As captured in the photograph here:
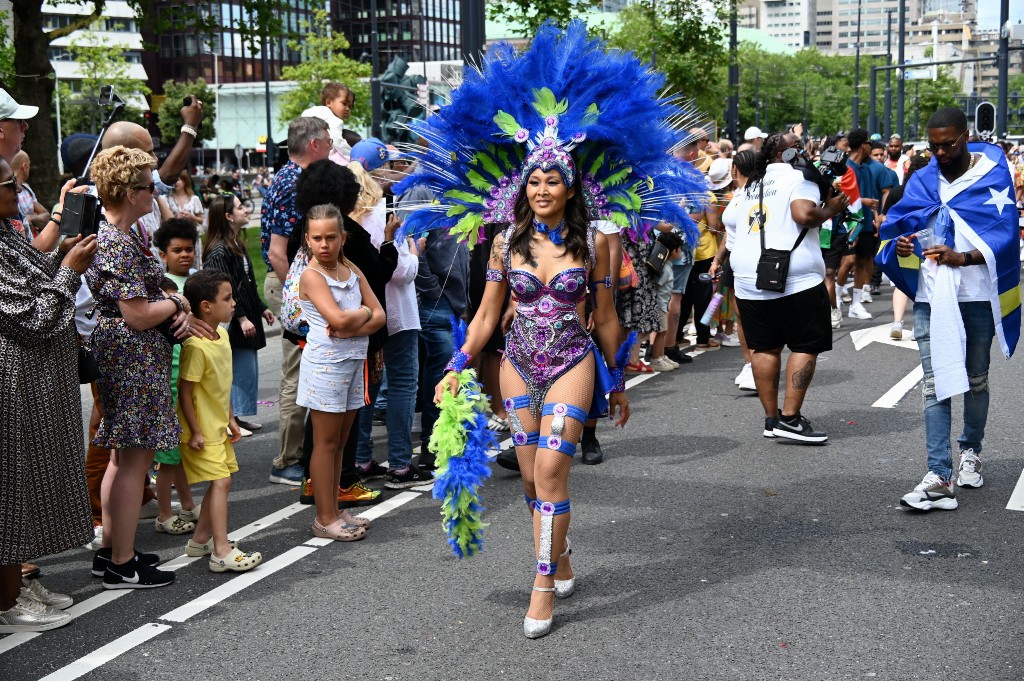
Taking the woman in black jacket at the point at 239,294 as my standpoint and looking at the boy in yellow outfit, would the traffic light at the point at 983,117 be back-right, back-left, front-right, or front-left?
back-left

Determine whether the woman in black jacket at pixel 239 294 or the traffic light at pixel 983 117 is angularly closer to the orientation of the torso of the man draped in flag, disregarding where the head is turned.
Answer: the woman in black jacket

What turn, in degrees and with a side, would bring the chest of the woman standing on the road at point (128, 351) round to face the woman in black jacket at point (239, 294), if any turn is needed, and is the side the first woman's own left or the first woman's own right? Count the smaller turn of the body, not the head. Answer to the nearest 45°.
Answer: approximately 90° to the first woman's own left

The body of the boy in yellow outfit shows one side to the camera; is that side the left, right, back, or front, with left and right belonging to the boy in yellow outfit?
right

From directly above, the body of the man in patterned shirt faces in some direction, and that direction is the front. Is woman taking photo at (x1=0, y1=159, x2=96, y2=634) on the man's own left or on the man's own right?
on the man's own right

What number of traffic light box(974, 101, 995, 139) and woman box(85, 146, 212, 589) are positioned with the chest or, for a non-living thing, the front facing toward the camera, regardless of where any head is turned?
1

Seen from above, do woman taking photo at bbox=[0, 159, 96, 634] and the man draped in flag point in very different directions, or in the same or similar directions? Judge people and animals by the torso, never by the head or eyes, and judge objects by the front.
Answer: very different directions
